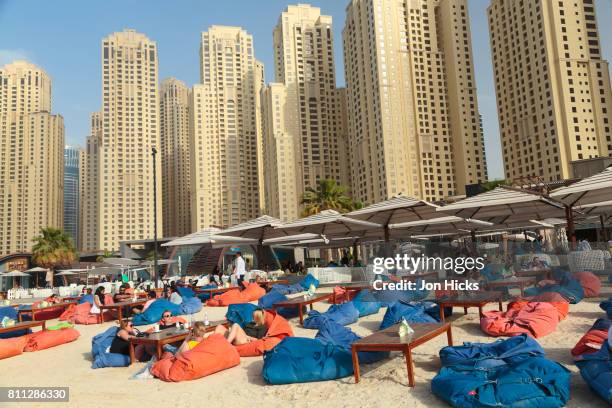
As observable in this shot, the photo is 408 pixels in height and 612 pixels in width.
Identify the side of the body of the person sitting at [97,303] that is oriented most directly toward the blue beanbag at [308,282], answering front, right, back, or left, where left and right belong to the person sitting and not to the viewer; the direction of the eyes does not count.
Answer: front

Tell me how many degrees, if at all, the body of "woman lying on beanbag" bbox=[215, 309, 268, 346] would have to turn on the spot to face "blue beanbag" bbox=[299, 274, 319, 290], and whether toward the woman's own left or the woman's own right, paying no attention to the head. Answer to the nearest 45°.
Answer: approximately 90° to the woman's own right

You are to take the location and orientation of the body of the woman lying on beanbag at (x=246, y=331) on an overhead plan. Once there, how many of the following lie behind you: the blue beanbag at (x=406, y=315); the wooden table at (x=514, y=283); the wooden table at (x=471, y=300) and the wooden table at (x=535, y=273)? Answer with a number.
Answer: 4

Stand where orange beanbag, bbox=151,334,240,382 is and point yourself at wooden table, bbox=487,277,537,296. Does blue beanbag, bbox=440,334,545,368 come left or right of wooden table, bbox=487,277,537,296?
right

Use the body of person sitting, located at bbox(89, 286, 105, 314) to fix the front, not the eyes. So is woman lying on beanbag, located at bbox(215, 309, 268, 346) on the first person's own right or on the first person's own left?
on the first person's own right

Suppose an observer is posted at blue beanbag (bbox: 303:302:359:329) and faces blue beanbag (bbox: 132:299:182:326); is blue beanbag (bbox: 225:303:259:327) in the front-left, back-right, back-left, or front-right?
front-left

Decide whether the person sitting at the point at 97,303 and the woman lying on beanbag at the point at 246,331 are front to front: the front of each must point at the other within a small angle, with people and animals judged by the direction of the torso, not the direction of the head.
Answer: no

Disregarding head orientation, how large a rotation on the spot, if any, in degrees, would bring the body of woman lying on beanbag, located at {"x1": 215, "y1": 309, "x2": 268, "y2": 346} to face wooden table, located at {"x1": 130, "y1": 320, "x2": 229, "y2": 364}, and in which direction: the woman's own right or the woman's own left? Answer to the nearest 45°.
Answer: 0° — they already face it

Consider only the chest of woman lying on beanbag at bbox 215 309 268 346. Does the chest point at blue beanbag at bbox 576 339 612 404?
no

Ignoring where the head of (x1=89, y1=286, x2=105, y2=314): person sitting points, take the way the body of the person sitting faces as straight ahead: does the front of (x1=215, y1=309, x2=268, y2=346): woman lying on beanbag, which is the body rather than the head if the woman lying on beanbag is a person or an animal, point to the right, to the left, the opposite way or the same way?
the opposite way

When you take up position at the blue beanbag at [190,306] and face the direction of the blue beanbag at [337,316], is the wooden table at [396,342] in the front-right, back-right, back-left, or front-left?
front-right

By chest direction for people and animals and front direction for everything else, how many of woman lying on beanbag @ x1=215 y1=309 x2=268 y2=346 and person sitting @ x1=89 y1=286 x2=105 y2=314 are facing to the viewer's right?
1

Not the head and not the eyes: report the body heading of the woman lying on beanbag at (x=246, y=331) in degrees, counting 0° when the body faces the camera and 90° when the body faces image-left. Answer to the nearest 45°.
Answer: approximately 90°

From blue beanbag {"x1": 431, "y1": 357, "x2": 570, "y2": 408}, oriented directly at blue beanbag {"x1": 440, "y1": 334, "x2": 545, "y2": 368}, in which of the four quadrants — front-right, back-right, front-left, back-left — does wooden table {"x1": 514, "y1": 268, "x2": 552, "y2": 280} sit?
front-right

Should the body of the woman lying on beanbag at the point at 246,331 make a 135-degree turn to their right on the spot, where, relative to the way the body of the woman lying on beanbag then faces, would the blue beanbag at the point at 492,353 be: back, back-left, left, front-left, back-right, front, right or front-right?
right
